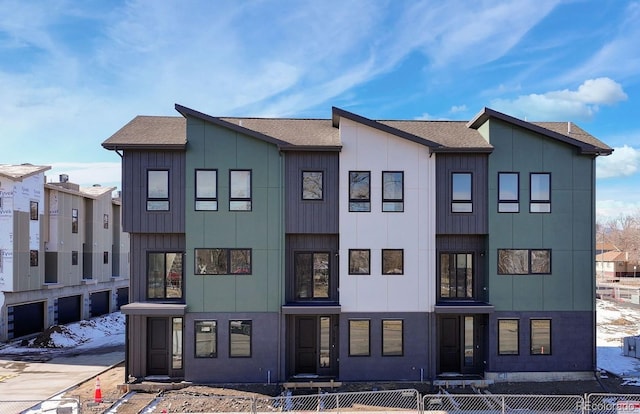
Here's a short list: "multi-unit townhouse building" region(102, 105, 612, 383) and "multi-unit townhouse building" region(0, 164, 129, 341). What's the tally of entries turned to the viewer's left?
0

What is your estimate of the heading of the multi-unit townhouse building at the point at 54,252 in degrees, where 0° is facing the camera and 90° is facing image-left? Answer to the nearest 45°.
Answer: approximately 315°

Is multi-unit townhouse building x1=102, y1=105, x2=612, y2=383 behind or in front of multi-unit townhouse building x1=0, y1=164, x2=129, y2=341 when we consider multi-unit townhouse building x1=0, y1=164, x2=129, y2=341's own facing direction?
in front

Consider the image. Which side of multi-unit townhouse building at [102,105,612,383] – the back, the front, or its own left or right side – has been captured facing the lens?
front
